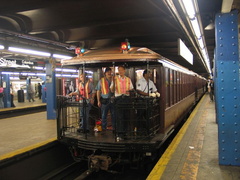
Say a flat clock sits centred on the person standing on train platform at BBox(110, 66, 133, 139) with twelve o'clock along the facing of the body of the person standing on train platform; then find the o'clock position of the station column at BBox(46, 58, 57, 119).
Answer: The station column is roughly at 5 o'clock from the person standing on train platform.

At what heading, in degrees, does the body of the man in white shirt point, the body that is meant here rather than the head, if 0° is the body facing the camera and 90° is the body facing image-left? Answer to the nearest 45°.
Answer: approximately 315°

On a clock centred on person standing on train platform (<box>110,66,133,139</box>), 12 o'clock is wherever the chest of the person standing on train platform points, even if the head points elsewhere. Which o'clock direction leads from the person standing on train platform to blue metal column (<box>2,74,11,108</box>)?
The blue metal column is roughly at 5 o'clock from the person standing on train platform.

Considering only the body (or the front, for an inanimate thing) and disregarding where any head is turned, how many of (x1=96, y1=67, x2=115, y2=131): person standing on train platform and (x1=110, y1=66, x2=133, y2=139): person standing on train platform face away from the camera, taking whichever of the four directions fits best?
0

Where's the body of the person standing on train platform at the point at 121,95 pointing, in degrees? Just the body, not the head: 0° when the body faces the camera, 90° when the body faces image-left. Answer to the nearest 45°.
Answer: approximately 0°

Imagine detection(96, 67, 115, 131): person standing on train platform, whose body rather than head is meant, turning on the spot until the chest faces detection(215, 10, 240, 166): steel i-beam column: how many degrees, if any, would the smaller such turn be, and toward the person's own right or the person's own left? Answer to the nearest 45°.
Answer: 0° — they already face it

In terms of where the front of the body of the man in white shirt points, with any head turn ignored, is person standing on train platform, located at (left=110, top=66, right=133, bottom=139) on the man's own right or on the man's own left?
on the man's own right

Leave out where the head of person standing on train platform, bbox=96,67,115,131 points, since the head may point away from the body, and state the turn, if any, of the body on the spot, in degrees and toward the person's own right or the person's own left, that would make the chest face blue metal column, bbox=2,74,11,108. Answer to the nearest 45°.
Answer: approximately 180°

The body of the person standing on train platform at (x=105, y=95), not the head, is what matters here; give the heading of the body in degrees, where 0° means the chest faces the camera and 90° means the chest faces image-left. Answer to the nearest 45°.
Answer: approximately 315°
